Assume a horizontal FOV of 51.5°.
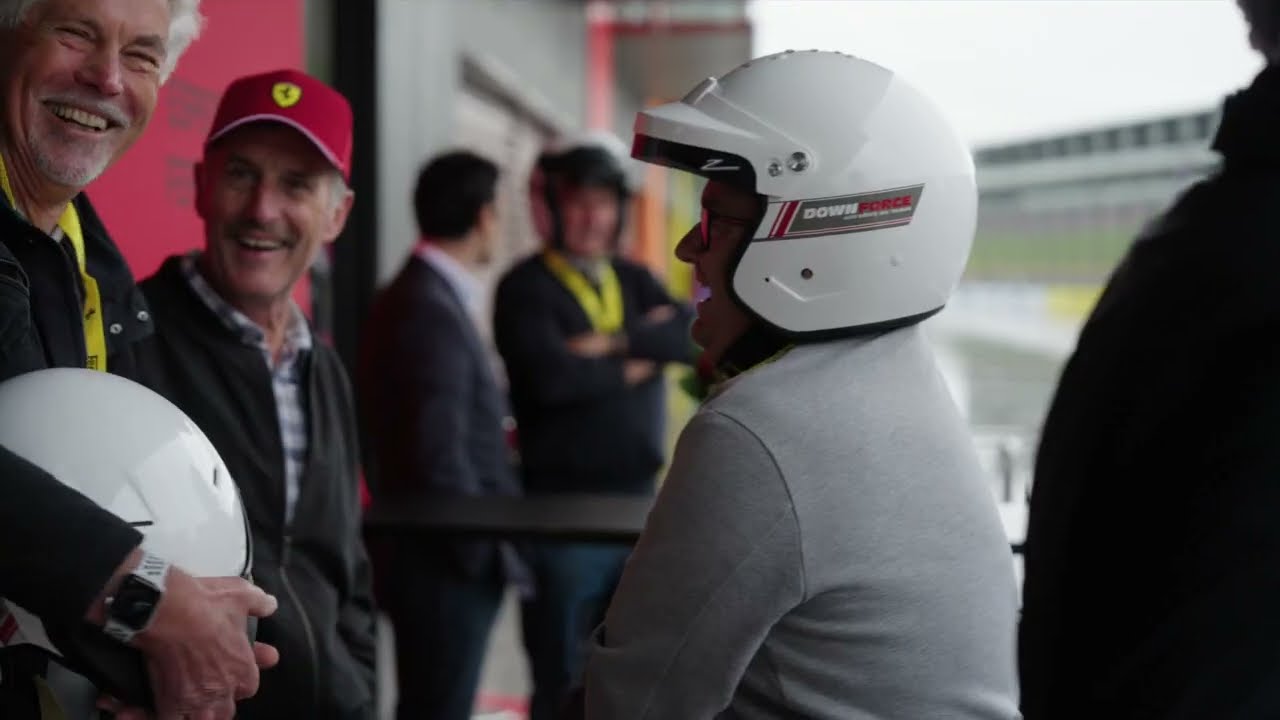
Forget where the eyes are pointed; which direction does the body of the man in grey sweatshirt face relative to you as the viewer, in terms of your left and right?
facing away from the viewer and to the left of the viewer

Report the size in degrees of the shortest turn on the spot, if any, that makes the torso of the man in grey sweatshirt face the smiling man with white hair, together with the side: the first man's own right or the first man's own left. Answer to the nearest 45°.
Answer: approximately 45° to the first man's own left

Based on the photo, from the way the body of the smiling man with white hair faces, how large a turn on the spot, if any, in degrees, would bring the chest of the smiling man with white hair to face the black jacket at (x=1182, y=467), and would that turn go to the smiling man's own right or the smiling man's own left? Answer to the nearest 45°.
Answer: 0° — they already face it

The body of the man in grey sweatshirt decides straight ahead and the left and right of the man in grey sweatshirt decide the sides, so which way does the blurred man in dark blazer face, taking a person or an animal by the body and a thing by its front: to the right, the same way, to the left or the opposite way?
to the right

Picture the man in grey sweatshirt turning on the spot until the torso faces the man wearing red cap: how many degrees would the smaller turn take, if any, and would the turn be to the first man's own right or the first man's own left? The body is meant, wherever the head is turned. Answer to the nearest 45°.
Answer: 0° — they already face them

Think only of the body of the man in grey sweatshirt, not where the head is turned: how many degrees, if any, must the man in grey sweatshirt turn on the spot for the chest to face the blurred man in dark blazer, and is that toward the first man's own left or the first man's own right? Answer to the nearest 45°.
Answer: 0° — they already face them

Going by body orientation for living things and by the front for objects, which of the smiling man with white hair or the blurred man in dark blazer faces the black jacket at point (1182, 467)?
the smiling man with white hair

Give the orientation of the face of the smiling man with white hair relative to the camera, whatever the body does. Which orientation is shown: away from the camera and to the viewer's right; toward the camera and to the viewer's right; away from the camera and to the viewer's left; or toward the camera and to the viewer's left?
toward the camera and to the viewer's right

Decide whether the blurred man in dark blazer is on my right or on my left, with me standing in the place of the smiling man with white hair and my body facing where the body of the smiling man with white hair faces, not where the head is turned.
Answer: on my left

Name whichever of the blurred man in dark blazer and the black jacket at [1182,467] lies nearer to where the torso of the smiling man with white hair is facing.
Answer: the black jacket
